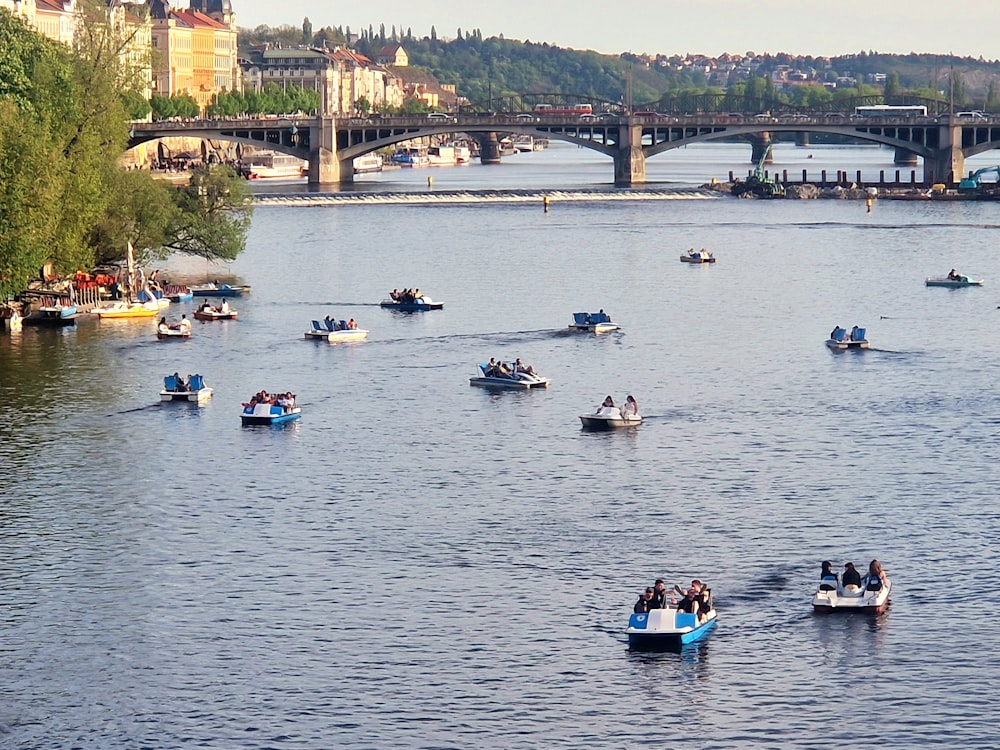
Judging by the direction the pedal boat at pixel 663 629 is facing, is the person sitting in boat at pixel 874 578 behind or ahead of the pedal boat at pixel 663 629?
behind
